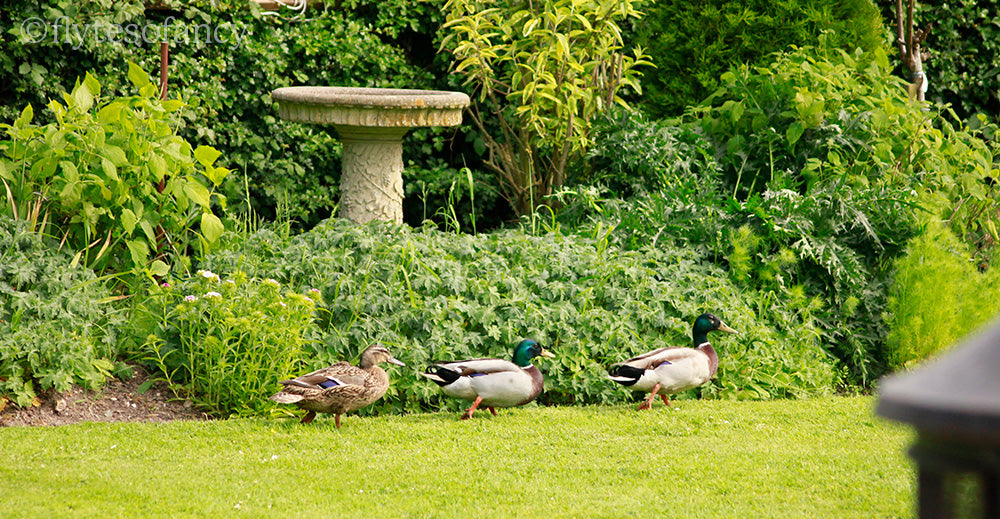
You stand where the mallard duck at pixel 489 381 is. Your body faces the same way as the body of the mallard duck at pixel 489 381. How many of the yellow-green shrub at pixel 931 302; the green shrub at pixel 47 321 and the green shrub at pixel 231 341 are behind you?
2

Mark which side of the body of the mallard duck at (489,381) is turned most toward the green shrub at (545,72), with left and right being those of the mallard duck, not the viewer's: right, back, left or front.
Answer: left

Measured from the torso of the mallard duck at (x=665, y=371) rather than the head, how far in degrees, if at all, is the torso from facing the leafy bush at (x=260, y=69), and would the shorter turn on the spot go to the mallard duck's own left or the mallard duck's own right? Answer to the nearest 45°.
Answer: approximately 135° to the mallard duck's own left

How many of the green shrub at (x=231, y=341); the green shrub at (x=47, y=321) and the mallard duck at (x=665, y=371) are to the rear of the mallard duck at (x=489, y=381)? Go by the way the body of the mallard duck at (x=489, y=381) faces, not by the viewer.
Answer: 2

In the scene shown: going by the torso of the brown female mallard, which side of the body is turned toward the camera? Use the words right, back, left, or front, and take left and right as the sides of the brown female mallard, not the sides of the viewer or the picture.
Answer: right

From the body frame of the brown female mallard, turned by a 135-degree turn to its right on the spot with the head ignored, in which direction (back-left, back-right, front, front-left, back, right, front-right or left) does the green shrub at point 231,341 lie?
right

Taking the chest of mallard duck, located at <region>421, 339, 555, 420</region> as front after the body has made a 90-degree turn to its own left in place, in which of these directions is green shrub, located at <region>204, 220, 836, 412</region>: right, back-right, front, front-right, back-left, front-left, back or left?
front

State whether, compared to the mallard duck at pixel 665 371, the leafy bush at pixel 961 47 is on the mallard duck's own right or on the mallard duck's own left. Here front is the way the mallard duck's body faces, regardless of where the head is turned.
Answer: on the mallard duck's own left

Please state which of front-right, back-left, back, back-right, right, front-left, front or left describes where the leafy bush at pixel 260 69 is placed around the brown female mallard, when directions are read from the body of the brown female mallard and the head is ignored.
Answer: left

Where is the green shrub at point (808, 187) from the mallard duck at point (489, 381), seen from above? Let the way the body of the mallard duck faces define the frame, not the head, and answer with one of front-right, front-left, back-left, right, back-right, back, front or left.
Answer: front-left

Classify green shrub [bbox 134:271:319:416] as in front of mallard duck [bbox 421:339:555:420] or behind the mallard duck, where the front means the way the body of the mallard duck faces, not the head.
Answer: behind

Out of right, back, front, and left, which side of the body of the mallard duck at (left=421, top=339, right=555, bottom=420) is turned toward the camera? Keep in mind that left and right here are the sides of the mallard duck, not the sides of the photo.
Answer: right

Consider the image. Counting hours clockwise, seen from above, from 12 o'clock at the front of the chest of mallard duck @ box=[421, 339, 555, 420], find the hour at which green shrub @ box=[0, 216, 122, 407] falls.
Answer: The green shrub is roughly at 6 o'clock from the mallard duck.

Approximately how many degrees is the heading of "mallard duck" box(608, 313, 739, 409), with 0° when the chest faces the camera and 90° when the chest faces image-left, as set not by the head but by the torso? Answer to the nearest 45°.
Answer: approximately 270°
